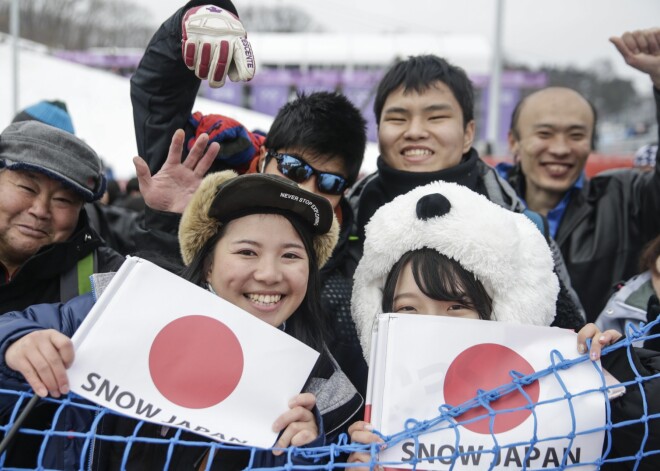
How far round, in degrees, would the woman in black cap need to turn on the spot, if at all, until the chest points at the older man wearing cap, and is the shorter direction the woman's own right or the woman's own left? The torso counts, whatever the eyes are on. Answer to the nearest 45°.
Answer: approximately 135° to the woman's own right

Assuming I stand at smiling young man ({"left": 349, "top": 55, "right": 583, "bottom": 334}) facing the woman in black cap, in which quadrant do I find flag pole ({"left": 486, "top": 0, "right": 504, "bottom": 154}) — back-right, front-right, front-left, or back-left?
back-right

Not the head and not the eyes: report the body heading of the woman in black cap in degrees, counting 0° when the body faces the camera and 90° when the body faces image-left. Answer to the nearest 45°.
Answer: approximately 0°

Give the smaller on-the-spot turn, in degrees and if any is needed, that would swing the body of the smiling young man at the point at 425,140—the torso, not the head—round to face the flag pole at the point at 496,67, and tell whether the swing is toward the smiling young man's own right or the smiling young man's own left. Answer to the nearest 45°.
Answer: approximately 180°
